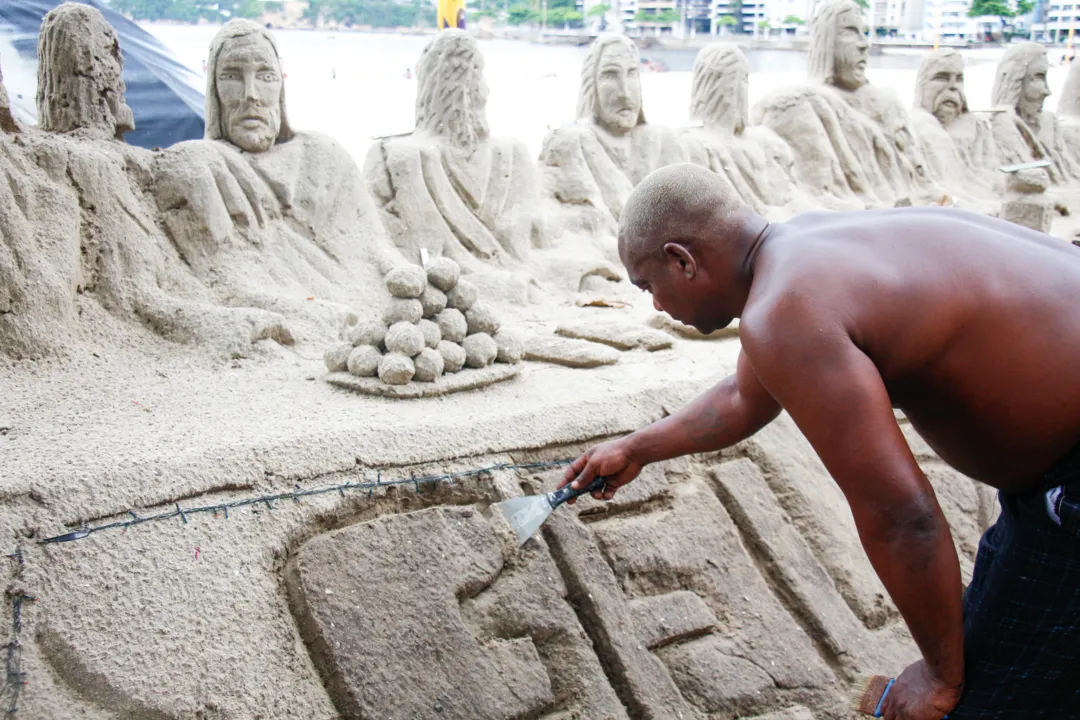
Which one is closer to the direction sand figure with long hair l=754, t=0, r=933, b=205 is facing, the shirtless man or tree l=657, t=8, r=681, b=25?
the shirtless man

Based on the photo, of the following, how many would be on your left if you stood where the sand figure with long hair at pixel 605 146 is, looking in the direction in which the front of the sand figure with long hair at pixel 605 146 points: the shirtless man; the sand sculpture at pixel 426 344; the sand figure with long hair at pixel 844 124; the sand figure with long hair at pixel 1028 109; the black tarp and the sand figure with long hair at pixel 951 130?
3

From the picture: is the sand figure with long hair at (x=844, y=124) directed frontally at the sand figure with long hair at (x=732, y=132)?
no

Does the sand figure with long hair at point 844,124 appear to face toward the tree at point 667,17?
no

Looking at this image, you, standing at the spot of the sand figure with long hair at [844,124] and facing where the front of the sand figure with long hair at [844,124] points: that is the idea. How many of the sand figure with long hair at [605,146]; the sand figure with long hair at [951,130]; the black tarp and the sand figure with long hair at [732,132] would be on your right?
3

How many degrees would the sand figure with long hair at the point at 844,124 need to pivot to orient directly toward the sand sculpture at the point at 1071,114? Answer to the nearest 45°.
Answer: approximately 90° to its left

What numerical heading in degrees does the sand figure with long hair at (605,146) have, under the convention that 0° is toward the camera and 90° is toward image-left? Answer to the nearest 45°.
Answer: approximately 315°

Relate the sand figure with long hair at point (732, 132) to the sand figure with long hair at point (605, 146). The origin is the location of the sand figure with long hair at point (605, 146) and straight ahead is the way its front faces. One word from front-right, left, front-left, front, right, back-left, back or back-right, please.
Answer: left

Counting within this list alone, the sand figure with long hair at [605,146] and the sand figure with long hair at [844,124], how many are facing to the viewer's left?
0

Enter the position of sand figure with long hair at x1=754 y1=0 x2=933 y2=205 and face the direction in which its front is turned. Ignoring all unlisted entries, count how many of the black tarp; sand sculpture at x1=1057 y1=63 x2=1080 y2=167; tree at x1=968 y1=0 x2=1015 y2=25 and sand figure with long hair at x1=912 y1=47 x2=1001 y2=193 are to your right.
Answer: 1

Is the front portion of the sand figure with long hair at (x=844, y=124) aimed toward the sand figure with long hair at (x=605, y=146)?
no

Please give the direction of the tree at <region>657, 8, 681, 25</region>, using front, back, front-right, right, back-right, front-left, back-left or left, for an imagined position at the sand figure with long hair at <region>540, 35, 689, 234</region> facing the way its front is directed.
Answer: back-left

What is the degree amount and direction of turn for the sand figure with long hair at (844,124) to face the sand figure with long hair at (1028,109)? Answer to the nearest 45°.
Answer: approximately 90° to its left

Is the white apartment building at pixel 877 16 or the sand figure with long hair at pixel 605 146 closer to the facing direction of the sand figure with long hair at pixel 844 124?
the sand figure with long hair

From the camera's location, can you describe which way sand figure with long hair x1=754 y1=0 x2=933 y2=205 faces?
facing the viewer and to the right of the viewer

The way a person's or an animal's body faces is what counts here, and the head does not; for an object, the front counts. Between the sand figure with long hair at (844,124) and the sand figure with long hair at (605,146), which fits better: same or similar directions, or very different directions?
same or similar directions

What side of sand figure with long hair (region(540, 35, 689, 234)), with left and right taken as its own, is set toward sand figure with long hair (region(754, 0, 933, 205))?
left

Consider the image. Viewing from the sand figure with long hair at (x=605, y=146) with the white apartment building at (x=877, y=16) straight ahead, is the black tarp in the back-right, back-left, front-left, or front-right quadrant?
back-left

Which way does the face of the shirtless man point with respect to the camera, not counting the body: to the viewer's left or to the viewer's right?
to the viewer's left

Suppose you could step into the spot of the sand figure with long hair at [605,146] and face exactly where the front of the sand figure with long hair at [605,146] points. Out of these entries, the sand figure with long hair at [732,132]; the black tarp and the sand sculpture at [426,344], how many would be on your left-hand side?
1

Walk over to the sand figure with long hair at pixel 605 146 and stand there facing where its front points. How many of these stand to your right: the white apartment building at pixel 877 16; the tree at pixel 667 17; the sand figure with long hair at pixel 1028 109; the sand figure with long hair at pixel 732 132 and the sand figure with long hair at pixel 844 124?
0
